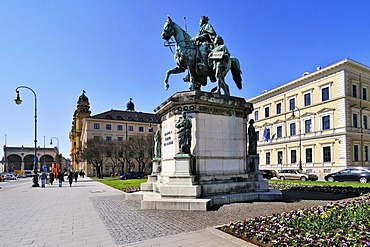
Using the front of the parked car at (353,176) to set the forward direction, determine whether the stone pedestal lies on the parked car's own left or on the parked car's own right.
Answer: on the parked car's own left

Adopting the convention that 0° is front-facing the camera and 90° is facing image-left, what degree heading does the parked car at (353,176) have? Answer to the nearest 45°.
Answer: approximately 90°

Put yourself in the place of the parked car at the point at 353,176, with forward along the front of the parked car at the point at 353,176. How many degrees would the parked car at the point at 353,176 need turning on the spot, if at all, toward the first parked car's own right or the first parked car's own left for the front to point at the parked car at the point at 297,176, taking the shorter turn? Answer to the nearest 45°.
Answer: approximately 45° to the first parked car's own right
